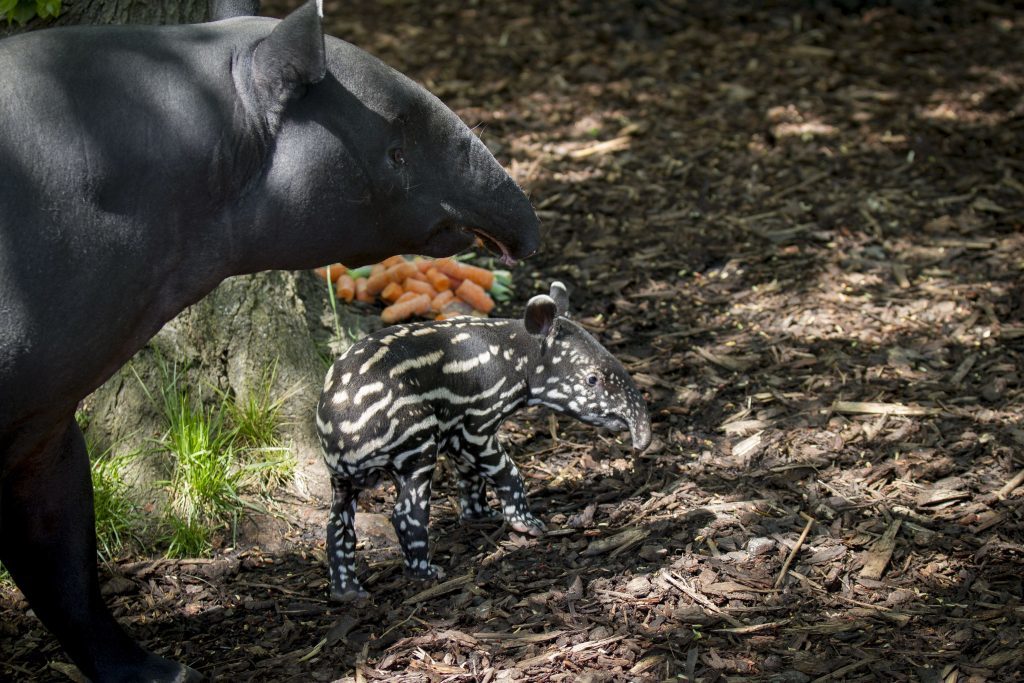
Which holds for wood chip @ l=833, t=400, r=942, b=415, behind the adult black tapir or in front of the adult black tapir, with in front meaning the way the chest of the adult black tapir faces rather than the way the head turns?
in front

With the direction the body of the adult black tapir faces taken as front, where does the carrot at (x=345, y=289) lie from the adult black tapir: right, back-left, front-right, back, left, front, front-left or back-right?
left

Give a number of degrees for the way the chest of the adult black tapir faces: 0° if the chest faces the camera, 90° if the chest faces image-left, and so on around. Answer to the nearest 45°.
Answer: approximately 270°

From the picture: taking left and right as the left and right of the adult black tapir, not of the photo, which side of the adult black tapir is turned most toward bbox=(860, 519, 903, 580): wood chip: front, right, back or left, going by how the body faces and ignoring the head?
front

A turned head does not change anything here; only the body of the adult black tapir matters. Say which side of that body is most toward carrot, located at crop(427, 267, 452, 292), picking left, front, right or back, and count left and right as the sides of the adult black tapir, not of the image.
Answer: left
